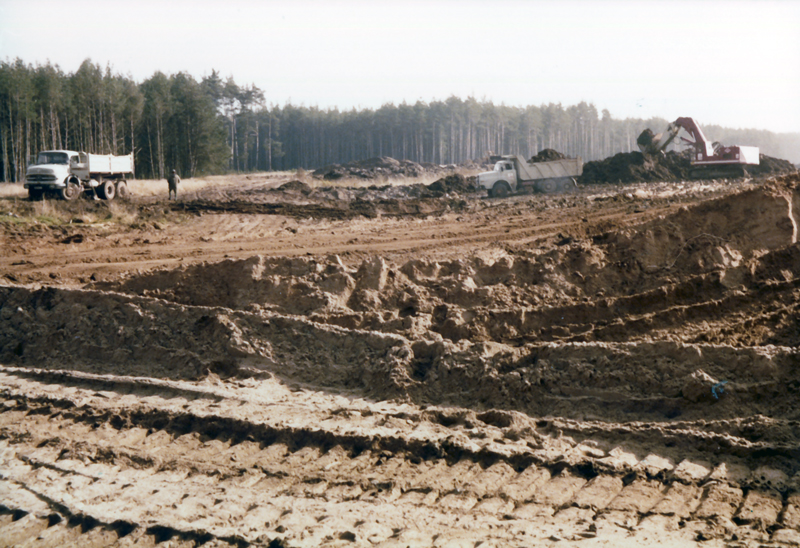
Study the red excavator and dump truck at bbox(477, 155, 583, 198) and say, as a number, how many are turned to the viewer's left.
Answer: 2

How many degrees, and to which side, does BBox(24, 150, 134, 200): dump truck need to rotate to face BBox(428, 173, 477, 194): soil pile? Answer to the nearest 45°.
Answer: approximately 135° to its left

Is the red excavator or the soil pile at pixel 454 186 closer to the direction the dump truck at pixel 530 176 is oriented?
the soil pile

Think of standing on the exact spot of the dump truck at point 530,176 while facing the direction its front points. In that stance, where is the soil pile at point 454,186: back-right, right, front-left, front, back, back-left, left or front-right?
front-right

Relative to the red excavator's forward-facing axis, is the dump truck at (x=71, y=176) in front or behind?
in front

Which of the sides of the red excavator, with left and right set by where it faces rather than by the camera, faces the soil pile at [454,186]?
front

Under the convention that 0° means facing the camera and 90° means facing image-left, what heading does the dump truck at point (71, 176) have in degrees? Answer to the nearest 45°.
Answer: approximately 45°

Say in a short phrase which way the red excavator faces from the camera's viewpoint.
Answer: facing to the left of the viewer

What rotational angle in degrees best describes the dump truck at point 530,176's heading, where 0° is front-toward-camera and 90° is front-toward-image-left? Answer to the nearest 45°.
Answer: approximately 90°
